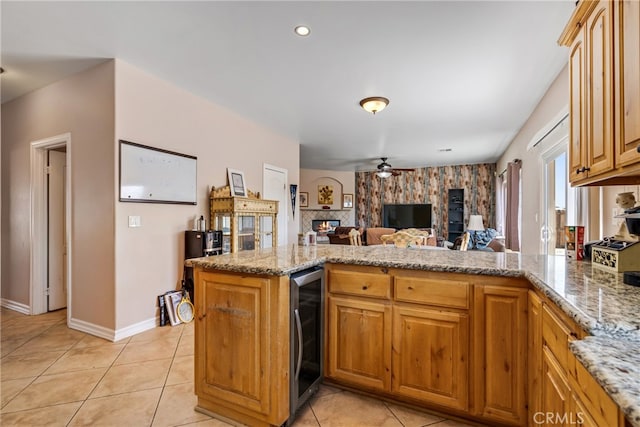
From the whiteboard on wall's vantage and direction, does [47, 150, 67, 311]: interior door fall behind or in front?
behind

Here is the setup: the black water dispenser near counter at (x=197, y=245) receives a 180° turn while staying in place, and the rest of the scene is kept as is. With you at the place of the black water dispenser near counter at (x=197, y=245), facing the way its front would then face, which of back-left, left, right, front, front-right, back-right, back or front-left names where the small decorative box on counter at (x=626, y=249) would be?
back

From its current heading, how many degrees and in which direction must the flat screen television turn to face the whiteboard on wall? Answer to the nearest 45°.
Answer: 0° — it already faces it

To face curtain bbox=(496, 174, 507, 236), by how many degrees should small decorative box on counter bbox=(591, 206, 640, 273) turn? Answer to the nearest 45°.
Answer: approximately 135° to its right

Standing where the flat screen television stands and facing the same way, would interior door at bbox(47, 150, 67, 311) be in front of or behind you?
in front

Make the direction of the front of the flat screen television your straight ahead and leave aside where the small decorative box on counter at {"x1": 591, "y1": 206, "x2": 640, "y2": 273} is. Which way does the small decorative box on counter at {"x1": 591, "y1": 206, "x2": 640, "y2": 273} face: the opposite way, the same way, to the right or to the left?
to the right

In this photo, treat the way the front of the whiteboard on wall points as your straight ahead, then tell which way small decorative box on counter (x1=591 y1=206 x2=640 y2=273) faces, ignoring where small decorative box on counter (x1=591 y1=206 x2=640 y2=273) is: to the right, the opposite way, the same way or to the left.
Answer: the opposite way

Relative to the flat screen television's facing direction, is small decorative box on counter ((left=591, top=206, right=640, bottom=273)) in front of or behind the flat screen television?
in front

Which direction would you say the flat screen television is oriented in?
toward the camera

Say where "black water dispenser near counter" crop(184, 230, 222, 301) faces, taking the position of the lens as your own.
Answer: facing the viewer and to the right of the viewer

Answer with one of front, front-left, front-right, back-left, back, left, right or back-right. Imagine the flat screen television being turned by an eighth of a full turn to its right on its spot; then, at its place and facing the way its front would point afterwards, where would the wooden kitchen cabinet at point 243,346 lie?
front-left

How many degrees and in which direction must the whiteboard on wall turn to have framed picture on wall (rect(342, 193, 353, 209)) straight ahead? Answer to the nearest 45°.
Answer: approximately 90° to its left

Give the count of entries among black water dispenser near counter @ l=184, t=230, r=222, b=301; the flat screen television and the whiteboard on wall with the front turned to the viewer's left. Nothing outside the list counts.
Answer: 0

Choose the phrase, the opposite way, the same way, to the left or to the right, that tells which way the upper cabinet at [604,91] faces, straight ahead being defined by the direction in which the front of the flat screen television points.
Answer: to the right

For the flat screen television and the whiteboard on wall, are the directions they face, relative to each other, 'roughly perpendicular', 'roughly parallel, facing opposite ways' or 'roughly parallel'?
roughly perpendicular

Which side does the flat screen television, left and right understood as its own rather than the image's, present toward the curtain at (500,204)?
left

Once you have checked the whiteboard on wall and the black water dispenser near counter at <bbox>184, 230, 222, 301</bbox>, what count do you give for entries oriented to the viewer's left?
0

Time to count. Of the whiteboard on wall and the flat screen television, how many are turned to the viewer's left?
0

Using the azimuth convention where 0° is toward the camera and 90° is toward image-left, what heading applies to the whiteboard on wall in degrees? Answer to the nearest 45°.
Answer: approximately 315°

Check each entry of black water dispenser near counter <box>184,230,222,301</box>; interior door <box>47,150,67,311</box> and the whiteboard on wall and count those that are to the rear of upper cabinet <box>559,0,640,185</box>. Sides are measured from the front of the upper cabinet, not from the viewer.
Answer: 0

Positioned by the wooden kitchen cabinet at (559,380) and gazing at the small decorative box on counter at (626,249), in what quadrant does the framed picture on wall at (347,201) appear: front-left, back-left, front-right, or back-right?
front-left
